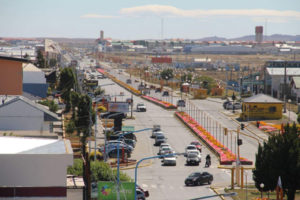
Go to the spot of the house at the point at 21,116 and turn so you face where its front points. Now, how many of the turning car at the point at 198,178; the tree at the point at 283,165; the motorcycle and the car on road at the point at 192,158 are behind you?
0

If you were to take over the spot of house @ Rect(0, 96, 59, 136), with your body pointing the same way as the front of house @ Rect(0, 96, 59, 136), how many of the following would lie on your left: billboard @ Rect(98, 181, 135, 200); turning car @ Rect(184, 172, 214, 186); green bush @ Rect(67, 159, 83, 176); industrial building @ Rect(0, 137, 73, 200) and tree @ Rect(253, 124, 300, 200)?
0

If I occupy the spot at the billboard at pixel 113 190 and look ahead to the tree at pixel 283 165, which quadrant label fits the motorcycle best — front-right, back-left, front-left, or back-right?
front-left

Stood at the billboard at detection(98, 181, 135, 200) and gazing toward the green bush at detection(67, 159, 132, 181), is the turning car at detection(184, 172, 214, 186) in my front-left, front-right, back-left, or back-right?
front-right

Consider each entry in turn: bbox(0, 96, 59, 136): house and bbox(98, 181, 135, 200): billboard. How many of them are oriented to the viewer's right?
1

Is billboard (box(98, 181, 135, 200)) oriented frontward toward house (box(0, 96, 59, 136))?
no

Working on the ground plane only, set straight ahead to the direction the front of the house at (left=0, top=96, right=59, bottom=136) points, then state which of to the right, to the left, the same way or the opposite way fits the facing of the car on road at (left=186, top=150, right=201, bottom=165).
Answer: to the right

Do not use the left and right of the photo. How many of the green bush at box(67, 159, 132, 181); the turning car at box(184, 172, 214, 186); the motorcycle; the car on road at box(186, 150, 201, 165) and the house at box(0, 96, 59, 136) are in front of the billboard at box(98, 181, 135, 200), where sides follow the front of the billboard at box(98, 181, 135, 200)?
0

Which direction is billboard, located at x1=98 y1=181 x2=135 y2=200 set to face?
toward the camera

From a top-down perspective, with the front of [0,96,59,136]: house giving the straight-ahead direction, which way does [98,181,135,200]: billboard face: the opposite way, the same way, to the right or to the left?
to the right

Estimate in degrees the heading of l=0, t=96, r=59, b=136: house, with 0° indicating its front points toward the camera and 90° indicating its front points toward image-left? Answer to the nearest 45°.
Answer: approximately 270°

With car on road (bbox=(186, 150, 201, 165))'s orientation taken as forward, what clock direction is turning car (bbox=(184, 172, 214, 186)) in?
turning car (bbox=(184, 172, 214, 186)) is roughly at 12 o'clock from car on road (bbox=(186, 150, 201, 165)).

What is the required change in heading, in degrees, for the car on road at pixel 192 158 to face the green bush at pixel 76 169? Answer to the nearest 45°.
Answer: approximately 45° to its right

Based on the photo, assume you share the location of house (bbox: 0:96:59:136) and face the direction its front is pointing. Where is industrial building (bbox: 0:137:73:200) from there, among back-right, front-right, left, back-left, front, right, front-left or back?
right
